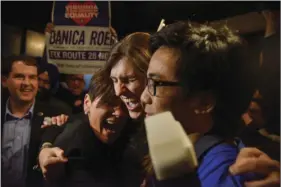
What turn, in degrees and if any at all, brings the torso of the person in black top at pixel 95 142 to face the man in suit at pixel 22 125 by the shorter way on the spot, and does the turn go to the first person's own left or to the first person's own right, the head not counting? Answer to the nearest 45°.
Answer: approximately 135° to the first person's own right

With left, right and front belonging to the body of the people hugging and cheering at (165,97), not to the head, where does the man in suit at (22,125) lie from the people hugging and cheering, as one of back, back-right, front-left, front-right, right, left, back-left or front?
front

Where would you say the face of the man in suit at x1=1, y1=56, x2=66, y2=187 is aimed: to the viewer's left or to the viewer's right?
to the viewer's right

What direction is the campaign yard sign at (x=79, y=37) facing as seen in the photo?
toward the camera

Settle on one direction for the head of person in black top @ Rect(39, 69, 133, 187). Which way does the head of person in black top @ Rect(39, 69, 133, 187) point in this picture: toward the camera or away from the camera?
toward the camera

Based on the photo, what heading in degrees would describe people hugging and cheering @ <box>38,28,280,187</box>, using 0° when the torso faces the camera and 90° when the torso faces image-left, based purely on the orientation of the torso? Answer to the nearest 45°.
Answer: approximately 90°
